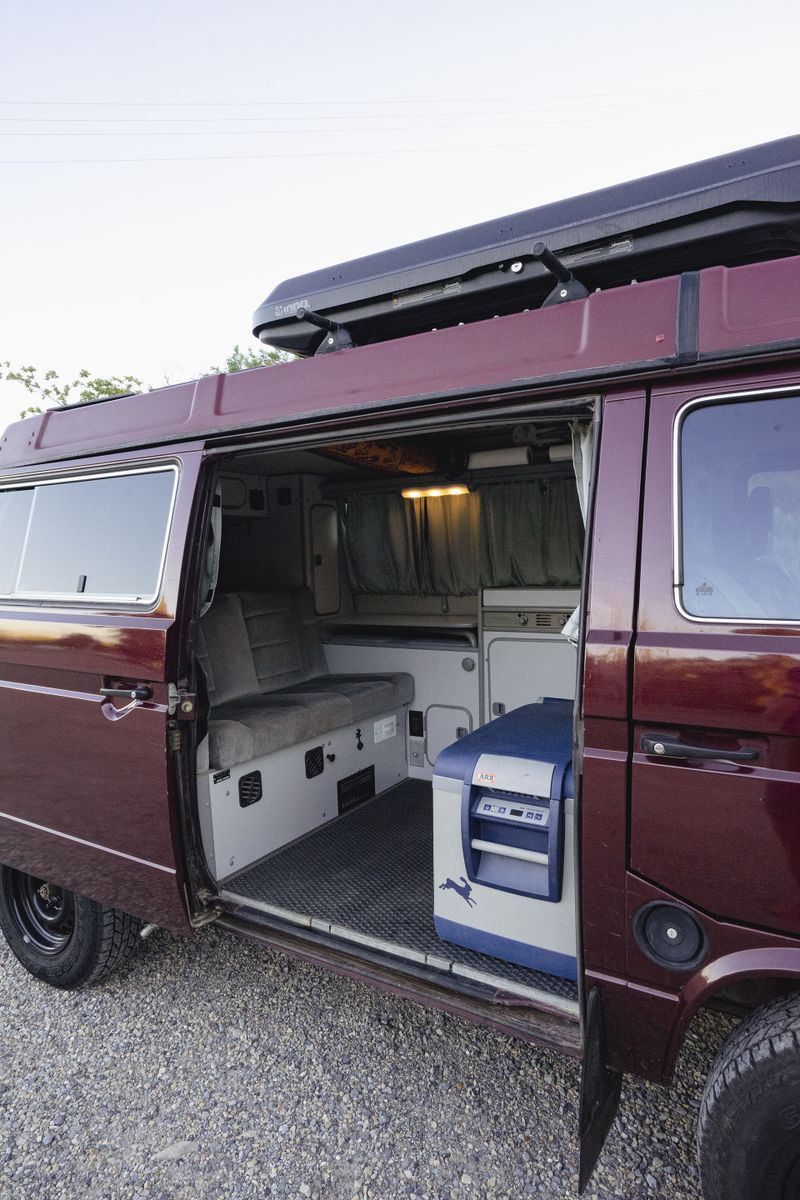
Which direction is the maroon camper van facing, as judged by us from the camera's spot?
facing the viewer and to the right of the viewer
